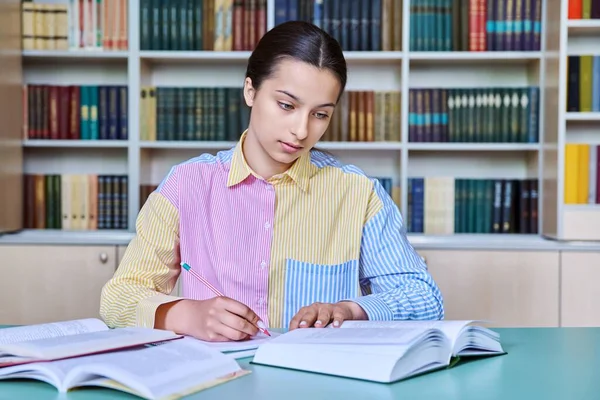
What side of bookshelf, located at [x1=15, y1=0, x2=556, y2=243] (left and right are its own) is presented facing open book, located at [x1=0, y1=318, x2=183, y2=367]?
front

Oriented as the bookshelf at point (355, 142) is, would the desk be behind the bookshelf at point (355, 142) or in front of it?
in front

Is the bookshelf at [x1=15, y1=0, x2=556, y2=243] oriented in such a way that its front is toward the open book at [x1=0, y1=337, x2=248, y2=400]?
yes

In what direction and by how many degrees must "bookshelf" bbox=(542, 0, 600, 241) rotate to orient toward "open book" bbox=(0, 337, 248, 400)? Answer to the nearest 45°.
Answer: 0° — it already faces it

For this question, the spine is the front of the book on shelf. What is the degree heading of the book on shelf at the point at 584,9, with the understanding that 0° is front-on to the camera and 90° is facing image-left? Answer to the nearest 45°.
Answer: approximately 0°

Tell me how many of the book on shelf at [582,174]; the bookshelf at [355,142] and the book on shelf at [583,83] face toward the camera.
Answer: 3

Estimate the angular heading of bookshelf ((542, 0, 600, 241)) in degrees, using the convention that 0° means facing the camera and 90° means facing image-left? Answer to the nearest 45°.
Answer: approximately 0°

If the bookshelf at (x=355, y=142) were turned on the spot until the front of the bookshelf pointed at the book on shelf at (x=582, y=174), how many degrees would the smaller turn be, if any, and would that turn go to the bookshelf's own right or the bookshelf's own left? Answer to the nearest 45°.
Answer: approximately 90° to the bookshelf's own left

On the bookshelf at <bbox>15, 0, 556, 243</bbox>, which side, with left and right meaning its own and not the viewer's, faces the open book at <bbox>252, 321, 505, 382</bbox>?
front

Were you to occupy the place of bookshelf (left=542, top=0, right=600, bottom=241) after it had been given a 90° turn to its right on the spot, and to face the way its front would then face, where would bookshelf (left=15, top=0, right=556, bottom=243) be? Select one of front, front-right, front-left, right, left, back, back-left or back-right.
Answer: front
